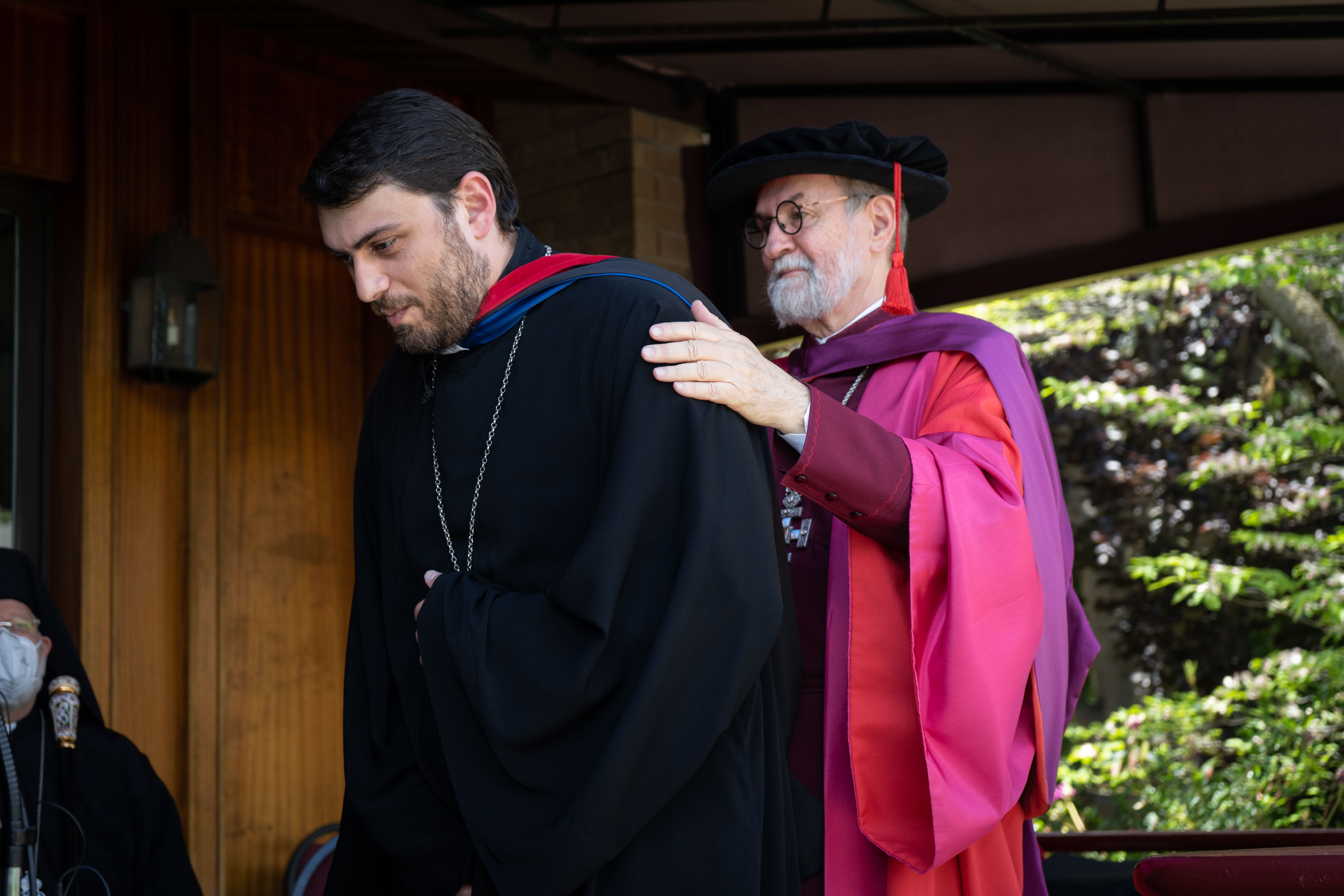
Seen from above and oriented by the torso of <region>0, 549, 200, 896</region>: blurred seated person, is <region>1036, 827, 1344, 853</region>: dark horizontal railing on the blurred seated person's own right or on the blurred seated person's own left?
on the blurred seated person's own left

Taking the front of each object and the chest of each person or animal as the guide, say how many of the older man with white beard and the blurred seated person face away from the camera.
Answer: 0

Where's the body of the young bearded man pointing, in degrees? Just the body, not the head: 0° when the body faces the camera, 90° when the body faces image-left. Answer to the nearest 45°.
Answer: approximately 45°

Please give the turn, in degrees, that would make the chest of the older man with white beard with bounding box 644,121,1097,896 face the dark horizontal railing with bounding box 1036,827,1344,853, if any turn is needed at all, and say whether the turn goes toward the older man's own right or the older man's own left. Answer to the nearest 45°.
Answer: approximately 180°

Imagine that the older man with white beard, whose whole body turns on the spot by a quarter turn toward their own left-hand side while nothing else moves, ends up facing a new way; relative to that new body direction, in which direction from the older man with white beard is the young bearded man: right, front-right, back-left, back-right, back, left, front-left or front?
right

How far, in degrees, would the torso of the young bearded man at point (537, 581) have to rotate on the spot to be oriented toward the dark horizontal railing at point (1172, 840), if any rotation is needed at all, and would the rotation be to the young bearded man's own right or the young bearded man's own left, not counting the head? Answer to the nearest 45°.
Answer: approximately 180°

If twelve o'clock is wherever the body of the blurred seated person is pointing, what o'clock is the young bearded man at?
The young bearded man is roughly at 10 o'clock from the blurred seated person.

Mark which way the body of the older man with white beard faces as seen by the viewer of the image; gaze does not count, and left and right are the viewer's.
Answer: facing the viewer and to the left of the viewer

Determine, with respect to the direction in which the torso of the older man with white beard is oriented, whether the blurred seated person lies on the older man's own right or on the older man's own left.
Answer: on the older man's own right

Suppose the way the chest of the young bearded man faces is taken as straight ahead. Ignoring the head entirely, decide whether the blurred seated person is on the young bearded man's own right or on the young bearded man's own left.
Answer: on the young bearded man's own right

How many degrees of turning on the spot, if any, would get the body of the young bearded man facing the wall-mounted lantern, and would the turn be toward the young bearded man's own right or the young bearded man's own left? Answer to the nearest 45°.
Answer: approximately 90° to the young bearded man's own right

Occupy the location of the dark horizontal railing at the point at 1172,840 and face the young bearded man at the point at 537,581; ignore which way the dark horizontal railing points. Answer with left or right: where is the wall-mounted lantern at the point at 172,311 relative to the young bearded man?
right

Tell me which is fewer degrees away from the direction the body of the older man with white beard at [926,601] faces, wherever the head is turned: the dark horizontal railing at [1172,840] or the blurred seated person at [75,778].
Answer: the blurred seated person
